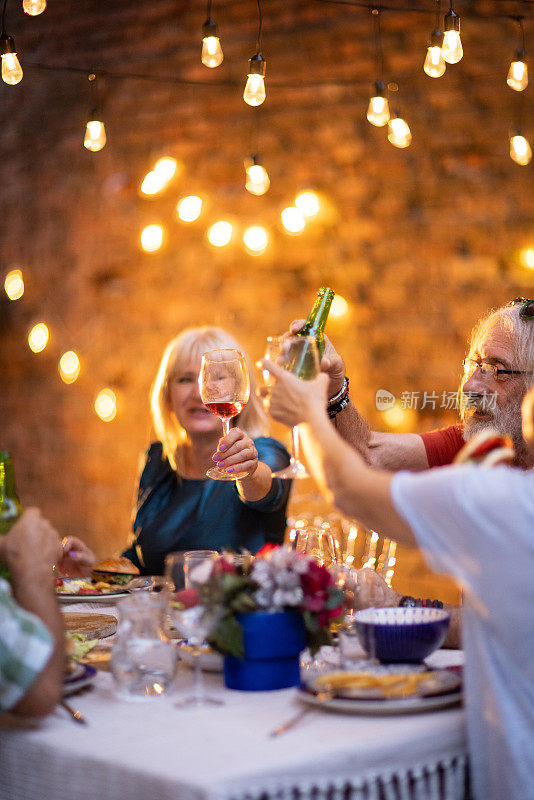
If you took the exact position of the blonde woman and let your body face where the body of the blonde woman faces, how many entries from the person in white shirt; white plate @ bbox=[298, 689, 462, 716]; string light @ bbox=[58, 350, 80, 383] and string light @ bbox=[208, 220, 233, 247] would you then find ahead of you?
2

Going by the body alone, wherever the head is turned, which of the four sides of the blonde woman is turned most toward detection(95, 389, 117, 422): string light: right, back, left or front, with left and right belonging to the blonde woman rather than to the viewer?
back

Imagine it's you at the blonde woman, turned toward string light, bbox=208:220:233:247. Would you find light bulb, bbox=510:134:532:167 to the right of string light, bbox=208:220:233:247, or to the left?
right

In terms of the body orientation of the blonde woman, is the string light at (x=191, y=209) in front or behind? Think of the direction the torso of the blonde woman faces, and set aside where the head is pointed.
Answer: behind

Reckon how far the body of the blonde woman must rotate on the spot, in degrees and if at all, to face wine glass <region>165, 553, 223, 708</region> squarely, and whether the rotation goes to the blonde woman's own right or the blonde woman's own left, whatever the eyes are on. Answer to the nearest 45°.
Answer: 0° — they already face it

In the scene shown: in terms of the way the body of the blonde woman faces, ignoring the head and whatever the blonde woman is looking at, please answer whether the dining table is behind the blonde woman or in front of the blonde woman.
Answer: in front

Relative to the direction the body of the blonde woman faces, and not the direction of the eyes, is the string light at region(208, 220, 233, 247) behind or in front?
behind

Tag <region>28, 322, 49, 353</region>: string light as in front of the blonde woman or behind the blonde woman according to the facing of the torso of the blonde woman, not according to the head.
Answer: behind

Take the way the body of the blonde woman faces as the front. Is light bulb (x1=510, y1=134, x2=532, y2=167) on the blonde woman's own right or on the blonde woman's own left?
on the blonde woman's own left

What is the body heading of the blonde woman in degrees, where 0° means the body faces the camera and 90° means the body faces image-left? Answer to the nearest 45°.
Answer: approximately 0°

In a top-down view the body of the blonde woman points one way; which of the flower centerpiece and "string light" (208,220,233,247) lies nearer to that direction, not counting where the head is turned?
the flower centerpiece
